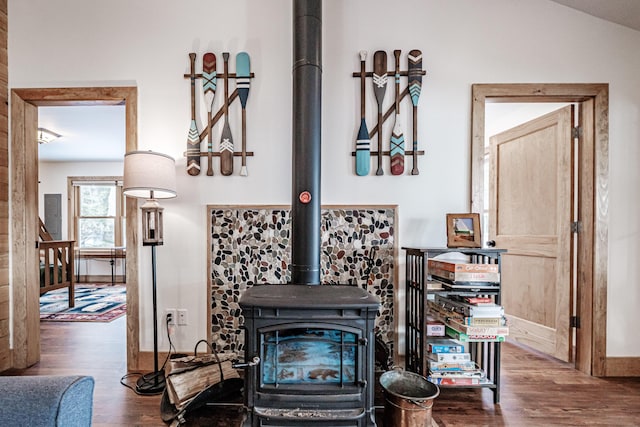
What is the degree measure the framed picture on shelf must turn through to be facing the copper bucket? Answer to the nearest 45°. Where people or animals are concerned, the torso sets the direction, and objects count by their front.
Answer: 0° — it already faces it

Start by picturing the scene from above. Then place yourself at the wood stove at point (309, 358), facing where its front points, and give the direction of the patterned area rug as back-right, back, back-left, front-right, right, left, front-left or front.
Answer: back-right

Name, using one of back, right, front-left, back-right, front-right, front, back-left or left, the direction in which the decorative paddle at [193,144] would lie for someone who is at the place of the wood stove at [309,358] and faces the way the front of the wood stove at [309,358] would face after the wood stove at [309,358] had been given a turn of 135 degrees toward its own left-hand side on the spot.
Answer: left

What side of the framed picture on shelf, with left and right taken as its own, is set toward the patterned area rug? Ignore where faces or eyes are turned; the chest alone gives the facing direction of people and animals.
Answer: right

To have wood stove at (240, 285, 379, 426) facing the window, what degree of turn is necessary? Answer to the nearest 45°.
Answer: approximately 135° to its right

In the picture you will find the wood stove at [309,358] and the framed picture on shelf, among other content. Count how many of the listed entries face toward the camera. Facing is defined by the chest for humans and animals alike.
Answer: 2

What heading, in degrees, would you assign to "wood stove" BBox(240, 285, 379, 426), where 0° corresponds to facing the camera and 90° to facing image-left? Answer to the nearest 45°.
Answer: approximately 0°
